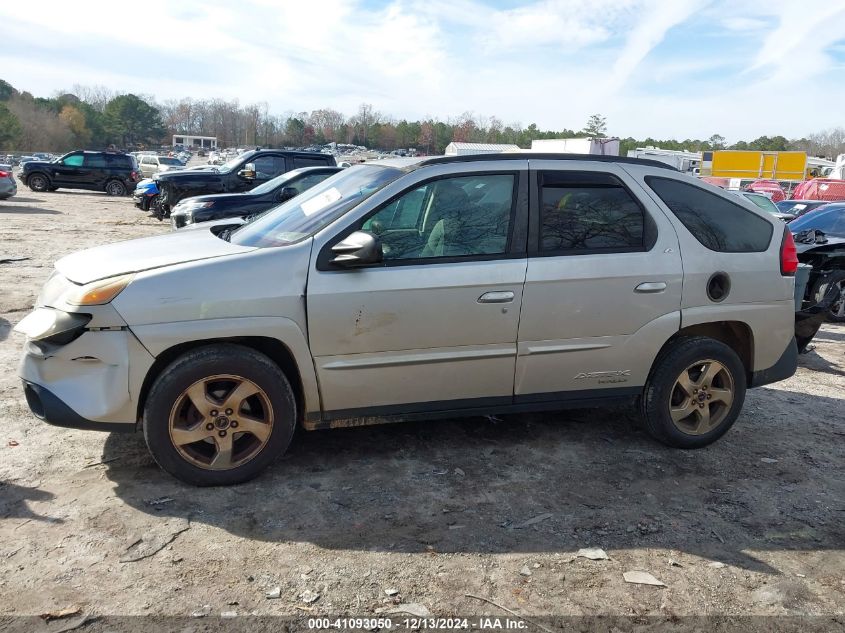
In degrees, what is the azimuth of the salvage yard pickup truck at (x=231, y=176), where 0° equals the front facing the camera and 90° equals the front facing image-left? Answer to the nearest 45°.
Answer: approximately 90°

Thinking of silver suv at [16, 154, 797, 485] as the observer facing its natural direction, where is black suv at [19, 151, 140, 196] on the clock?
The black suv is roughly at 2 o'clock from the silver suv.

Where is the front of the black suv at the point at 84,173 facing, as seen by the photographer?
facing to the left of the viewer

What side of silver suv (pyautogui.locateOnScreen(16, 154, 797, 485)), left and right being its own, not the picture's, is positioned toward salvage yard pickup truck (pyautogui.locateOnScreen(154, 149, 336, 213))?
right

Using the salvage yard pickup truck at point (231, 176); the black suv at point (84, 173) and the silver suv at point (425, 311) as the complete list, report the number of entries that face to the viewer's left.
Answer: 3

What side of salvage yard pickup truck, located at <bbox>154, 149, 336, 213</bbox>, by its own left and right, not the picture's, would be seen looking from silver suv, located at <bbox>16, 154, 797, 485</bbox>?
left

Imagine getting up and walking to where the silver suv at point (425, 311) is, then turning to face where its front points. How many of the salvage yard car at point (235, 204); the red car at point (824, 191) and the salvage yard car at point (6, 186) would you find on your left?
0

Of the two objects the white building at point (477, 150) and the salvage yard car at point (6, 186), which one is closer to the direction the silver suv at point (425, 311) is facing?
the salvage yard car

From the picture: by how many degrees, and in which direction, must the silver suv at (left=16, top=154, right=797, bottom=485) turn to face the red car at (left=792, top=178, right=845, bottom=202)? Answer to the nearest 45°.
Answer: approximately 135° to its right

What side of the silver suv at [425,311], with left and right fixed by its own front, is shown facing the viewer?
left

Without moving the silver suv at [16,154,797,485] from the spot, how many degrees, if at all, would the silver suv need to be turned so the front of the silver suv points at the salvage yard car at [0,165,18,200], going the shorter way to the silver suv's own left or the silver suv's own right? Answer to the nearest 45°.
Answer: approximately 45° to the silver suv's own right

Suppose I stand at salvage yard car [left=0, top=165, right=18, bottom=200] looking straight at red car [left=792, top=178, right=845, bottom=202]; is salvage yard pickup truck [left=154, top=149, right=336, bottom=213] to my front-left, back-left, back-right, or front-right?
front-right

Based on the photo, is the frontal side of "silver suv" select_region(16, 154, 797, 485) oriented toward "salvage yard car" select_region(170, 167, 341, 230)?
no

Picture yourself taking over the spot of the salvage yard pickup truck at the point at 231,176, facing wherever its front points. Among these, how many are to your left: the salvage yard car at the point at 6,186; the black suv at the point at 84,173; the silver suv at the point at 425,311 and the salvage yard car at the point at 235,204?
2

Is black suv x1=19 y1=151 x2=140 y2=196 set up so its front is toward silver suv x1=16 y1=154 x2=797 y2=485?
no
